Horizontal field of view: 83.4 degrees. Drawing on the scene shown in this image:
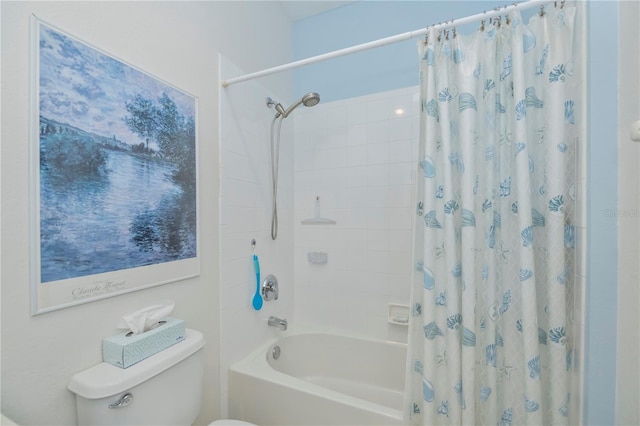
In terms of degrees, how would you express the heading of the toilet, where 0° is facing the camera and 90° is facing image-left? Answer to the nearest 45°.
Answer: approximately 315°

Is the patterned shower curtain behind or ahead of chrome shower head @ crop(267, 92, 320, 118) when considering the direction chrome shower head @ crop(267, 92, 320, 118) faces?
ahead
